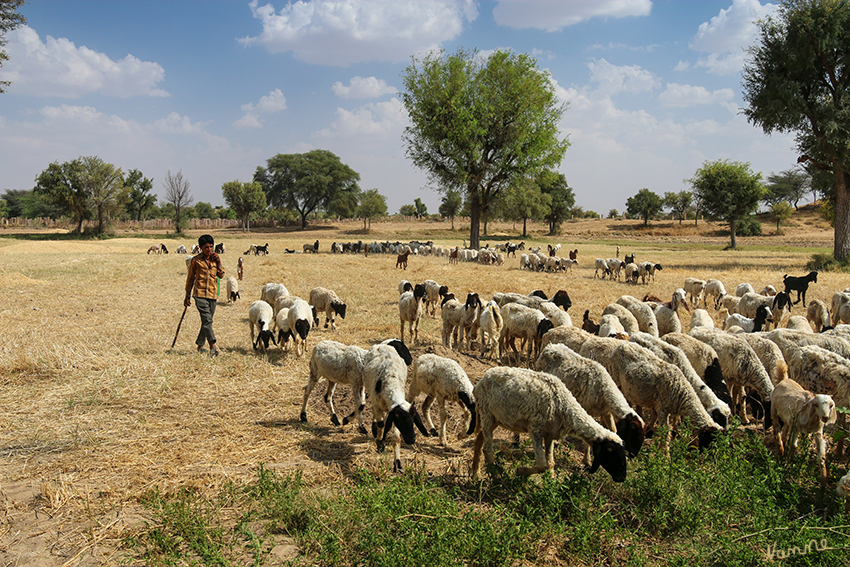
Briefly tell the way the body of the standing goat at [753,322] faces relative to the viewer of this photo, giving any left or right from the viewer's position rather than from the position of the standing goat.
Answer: facing to the right of the viewer

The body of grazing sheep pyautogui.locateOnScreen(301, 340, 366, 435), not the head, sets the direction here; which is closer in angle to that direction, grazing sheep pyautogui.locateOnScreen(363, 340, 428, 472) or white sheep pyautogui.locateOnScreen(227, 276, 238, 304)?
the grazing sheep

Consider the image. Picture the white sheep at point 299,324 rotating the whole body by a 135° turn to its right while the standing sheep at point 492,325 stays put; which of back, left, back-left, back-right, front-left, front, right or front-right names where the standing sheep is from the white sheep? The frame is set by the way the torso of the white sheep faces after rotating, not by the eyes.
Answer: back-right

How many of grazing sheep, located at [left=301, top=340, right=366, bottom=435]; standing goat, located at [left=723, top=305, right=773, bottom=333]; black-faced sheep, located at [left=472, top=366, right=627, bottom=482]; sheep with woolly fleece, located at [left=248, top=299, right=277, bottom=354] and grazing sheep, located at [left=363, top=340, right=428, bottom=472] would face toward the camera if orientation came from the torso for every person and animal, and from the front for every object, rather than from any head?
2

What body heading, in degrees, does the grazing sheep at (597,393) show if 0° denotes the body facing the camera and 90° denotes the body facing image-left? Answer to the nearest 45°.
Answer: approximately 315°

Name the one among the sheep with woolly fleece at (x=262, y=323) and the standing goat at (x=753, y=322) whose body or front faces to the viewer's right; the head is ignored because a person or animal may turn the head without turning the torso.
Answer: the standing goat

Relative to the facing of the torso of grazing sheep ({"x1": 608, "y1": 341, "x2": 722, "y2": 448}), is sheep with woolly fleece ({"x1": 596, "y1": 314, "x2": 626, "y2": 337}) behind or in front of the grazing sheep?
behind

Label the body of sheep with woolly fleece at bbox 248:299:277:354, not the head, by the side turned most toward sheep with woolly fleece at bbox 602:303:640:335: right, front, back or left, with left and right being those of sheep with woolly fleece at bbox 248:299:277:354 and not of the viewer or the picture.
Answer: left

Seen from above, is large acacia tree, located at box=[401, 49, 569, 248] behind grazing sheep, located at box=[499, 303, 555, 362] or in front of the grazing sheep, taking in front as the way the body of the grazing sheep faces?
behind

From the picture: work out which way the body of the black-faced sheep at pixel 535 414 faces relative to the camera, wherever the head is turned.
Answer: to the viewer's right

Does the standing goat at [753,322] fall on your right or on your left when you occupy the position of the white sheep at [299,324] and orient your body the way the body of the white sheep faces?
on your left

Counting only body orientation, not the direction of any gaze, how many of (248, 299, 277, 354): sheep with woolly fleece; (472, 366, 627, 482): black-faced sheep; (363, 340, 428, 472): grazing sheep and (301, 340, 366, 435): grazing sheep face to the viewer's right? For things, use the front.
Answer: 2

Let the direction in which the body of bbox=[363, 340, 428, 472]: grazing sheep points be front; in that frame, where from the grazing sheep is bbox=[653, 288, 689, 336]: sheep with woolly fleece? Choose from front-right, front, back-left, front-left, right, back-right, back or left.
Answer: back-left
